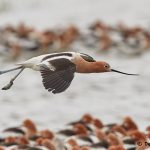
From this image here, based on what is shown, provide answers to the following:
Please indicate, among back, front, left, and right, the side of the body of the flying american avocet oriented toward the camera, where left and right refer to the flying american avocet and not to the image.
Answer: right

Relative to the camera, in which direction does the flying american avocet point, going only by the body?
to the viewer's right
